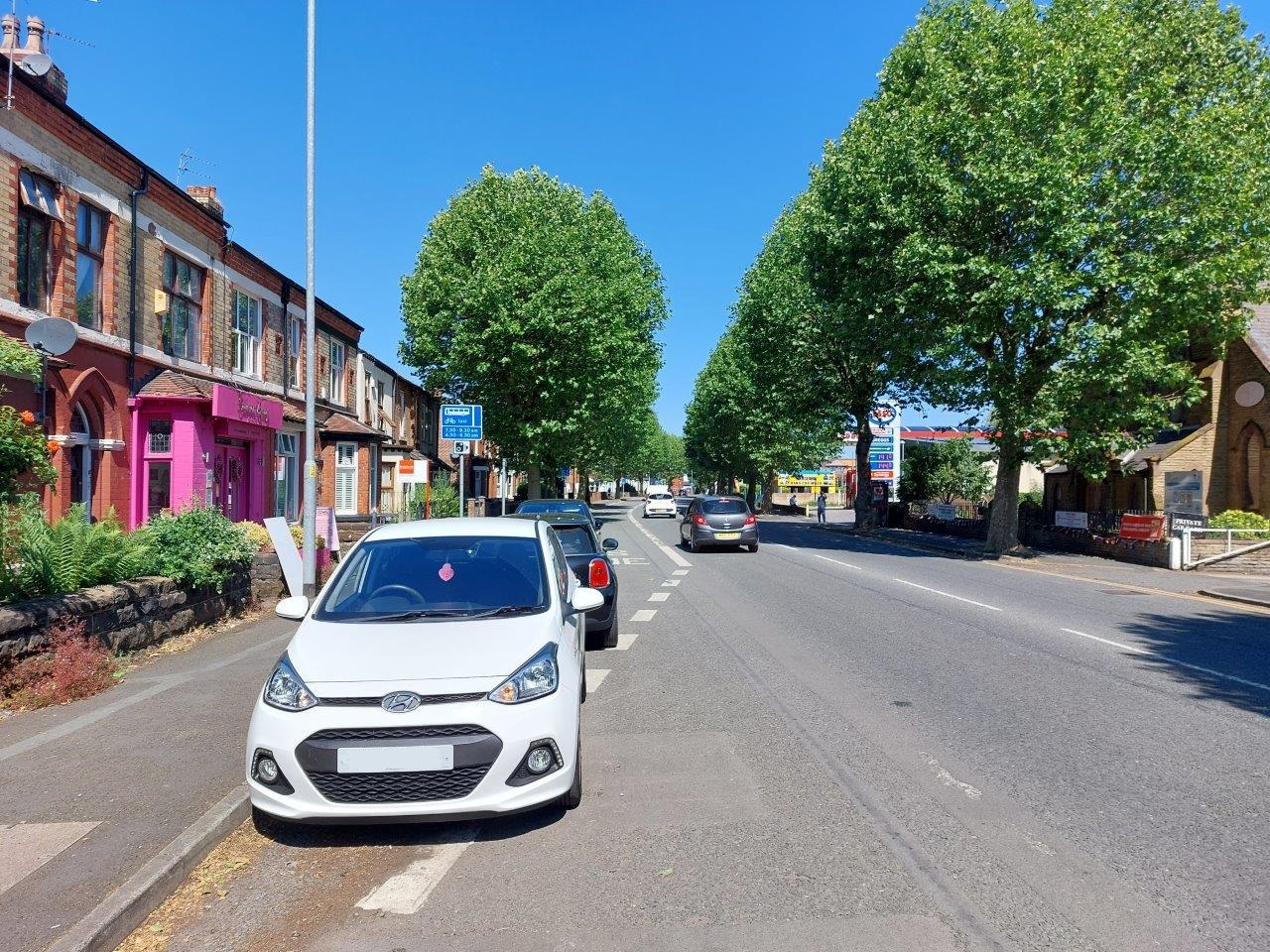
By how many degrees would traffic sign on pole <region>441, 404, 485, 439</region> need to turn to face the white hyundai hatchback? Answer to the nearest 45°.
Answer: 0° — it already faces it

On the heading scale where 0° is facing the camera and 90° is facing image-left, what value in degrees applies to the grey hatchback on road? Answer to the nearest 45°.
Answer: approximately 180°

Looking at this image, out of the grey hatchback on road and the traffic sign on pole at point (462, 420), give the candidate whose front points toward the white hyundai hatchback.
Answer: the traffic sign on pole

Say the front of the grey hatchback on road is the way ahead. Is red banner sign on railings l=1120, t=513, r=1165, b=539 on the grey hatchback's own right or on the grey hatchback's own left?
on the grey hatchback's own right

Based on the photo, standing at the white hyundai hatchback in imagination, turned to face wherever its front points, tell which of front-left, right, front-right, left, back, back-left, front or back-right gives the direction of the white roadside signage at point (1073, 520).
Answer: back-left

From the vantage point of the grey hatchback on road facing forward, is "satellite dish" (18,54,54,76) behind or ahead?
behind

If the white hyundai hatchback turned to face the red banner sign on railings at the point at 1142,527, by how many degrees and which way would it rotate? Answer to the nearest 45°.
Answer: approximately 135° to its left

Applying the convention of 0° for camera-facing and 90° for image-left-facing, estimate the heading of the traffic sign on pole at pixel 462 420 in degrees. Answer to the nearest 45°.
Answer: approximately 0°

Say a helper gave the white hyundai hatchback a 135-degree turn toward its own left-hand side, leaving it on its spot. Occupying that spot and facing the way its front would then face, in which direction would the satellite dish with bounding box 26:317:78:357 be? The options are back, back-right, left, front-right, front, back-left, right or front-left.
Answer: left

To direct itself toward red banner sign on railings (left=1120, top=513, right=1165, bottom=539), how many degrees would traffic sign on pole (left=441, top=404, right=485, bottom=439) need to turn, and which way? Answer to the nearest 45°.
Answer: approximately 90° to its left

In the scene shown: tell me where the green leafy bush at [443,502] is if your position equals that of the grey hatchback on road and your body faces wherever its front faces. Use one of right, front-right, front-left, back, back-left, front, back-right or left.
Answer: left

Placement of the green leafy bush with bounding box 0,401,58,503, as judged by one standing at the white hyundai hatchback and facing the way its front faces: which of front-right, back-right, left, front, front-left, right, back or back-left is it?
back-right

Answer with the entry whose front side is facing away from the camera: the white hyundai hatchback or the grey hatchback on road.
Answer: the grey hatchback on road

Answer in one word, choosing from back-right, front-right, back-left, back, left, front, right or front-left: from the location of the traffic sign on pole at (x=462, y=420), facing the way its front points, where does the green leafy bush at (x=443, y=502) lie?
back
